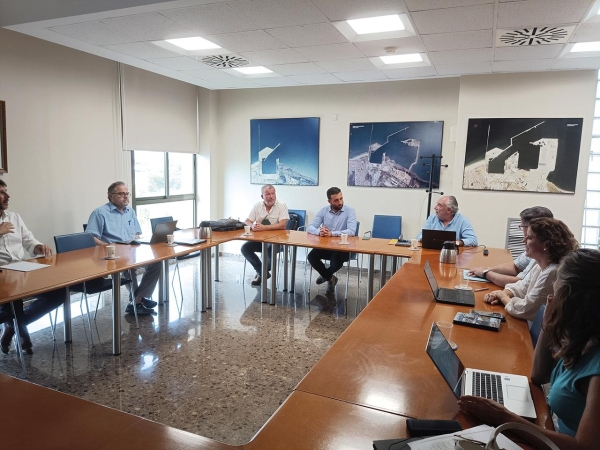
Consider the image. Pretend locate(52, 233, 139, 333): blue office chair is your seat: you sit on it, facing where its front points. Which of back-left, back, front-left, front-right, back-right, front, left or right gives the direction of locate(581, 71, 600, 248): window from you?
front-left

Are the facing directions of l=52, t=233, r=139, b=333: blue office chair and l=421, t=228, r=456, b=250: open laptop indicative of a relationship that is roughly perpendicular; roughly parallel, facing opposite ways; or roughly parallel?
roughly perpendicular

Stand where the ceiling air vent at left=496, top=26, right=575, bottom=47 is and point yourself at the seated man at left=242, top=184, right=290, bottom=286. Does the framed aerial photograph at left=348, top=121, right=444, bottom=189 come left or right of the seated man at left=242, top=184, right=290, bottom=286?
right

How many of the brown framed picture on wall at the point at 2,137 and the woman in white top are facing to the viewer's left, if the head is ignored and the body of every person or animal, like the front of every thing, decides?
1

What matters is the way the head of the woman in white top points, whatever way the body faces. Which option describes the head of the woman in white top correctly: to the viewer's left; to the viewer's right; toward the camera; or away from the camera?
to the viewer's left

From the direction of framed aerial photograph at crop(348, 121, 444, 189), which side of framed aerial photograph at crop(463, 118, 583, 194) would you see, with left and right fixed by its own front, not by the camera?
right

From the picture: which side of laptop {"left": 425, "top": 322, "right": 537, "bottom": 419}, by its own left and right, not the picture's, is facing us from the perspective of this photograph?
right

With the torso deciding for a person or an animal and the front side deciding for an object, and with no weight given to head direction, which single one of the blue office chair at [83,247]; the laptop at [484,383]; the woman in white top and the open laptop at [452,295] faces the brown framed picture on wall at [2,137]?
the woman in white top

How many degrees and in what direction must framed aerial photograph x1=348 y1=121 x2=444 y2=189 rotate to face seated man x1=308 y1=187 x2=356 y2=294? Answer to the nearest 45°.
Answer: approximately 45° to its right

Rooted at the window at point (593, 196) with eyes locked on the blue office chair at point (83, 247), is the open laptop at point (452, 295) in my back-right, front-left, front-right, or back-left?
front-left

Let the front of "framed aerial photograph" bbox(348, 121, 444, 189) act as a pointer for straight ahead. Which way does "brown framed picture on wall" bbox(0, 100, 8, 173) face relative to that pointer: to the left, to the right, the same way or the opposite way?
to the left

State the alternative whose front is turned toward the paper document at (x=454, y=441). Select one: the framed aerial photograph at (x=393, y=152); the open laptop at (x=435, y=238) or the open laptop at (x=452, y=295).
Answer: the framed aerial photograph

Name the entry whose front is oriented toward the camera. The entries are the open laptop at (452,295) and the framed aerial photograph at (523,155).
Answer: the framed aerial photograph

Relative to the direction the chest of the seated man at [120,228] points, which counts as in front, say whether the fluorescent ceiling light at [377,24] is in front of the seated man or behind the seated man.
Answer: in front

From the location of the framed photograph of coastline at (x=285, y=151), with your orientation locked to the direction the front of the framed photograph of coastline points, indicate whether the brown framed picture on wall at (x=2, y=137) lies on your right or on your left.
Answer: on your right

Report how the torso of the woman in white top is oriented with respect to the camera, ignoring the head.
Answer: to the viewer's left

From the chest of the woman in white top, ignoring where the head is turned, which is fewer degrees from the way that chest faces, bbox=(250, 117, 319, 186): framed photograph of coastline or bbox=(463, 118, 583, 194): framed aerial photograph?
the framed photograph of coastline

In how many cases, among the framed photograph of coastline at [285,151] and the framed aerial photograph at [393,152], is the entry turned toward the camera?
2

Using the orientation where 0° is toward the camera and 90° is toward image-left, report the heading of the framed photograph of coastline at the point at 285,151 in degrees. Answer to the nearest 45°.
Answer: approximately 0°

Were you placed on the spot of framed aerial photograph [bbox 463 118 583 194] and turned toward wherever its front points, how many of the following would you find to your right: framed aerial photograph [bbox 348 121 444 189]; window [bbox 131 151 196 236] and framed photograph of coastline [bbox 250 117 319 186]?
3
